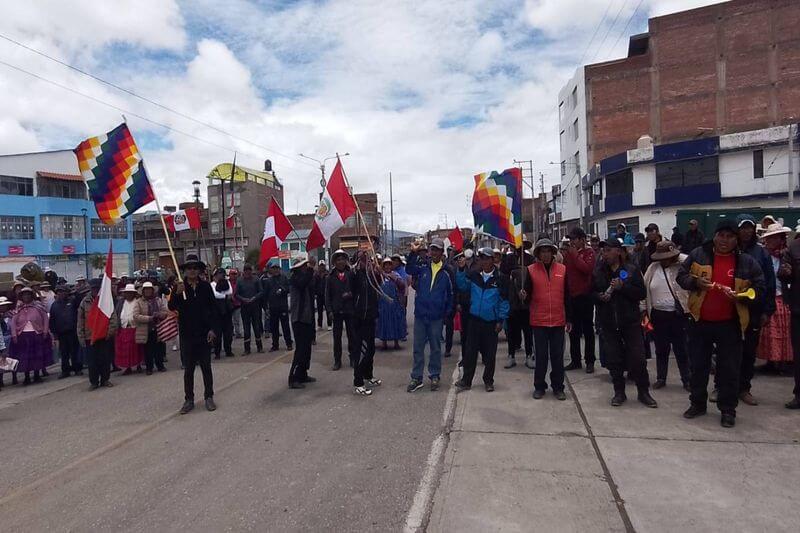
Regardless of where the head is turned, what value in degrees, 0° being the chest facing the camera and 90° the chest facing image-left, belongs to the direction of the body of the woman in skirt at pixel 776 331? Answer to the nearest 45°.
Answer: approximately 45°

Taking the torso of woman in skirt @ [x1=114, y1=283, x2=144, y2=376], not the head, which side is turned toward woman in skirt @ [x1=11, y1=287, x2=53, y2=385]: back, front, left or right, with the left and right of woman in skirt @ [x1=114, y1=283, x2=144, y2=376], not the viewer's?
right

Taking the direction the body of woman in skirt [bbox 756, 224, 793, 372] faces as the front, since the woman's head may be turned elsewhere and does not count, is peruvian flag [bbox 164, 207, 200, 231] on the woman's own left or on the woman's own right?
on the woman's own right

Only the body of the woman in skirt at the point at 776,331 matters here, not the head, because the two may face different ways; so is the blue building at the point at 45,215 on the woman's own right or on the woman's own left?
on the woman's own right

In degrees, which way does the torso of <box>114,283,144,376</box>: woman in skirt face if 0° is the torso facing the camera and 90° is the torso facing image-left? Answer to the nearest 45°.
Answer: approximately 0°

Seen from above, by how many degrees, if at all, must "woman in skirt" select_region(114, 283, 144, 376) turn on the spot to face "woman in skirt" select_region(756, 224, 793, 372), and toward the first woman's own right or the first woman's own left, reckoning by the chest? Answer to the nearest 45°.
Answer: approximately 45° to the first woman's own left

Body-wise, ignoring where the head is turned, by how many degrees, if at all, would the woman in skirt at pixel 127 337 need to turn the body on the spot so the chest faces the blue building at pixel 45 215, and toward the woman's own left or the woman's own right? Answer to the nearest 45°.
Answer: approximately 180°

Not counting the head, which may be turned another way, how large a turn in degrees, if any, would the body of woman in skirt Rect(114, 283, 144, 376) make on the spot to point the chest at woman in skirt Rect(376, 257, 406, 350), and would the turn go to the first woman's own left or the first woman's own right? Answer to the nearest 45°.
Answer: approximately 90° to the first woman's own left
